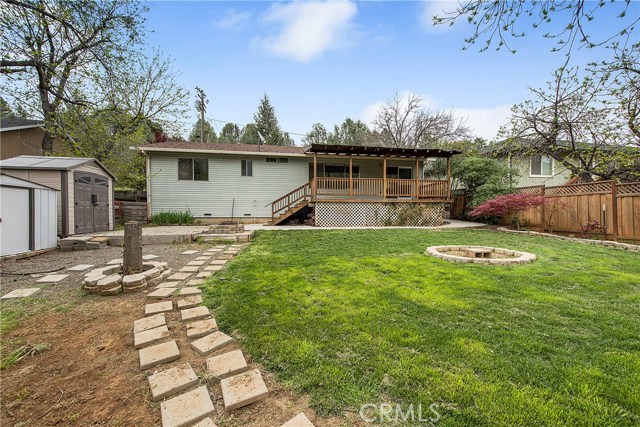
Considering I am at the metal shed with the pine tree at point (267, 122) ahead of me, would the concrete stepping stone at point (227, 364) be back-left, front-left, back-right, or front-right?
back-right

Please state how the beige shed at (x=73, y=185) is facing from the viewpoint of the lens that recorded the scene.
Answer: facing the viewer and to the right of the viewer

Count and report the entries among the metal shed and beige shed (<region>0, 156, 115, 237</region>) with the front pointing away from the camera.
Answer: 0

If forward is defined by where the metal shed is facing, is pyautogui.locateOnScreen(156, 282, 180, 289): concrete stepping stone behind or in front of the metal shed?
in front

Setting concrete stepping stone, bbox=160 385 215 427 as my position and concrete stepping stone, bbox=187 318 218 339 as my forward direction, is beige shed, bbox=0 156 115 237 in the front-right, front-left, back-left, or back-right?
front-left

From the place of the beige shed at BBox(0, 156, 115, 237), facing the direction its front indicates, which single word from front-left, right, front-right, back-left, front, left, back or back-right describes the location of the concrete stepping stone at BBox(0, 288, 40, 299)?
front-right

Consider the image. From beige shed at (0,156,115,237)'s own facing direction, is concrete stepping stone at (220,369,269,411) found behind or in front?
in front

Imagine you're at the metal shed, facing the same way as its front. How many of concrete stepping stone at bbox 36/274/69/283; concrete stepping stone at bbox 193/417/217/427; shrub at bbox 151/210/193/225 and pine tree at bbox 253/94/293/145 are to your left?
2

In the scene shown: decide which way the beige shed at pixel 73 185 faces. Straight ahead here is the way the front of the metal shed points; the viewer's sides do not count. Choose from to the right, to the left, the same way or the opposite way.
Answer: the same way

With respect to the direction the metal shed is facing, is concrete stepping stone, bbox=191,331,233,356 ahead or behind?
ahead
